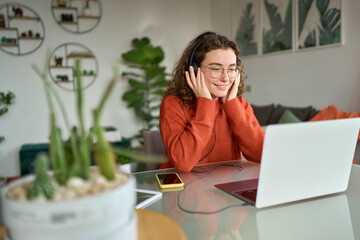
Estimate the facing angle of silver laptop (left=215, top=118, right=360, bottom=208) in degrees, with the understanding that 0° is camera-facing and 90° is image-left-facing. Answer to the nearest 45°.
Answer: approximately 135°

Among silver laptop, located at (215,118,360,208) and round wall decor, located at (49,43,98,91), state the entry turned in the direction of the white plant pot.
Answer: the round wall decor

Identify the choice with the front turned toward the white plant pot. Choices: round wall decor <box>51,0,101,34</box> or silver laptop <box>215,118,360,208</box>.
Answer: the round wall decor

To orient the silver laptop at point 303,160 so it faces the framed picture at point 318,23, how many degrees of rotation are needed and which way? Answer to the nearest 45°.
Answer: approximately 45° to its right

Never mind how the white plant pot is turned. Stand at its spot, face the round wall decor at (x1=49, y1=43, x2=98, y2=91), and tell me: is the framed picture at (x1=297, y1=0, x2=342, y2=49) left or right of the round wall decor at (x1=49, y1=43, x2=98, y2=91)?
right

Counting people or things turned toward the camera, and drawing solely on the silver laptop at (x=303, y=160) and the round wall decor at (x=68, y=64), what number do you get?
1

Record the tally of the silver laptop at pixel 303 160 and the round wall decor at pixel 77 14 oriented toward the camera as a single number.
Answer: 1

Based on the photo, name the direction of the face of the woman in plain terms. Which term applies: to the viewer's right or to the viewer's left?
to the viewer's right
